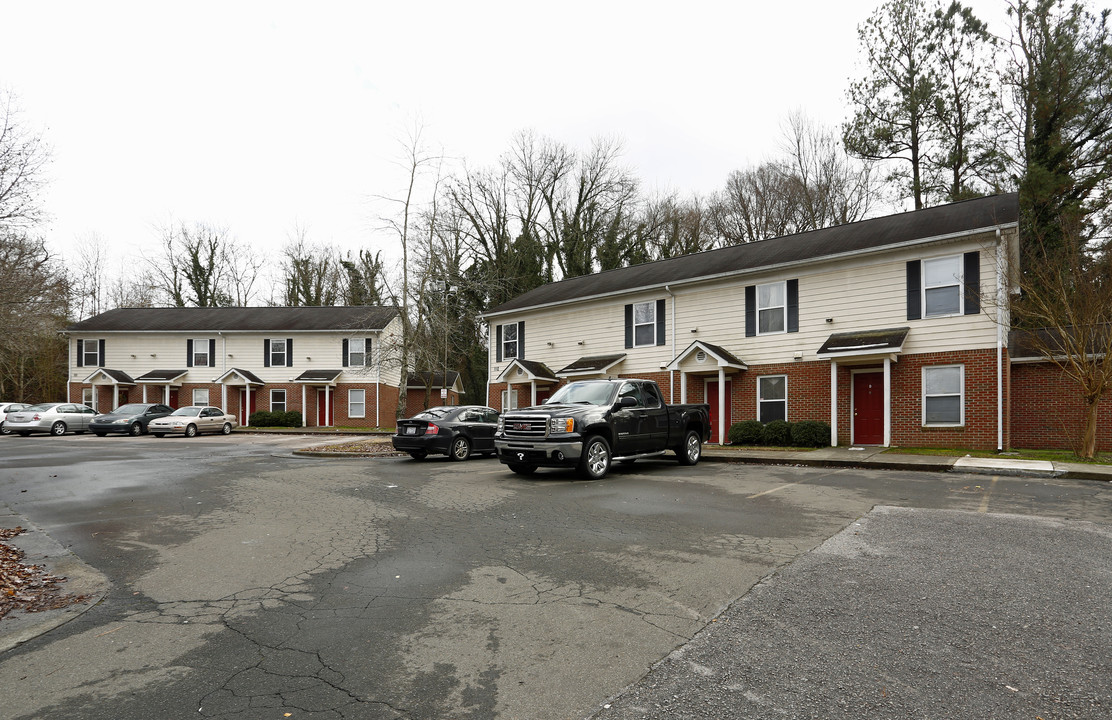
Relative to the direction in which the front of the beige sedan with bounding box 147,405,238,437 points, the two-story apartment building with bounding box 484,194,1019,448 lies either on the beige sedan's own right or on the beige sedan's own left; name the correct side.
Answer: on the beige sedan's own left

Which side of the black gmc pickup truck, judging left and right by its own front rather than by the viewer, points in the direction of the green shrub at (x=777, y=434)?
back

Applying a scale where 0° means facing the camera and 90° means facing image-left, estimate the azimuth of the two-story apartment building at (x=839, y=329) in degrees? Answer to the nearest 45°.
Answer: approximately 45°

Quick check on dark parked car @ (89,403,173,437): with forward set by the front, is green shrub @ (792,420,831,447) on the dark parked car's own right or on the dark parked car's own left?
on the dark parked car's own left

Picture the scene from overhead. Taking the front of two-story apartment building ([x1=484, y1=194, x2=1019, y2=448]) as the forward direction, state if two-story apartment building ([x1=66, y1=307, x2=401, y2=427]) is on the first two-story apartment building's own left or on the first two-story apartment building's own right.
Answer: on the first two-story apartment building's own right

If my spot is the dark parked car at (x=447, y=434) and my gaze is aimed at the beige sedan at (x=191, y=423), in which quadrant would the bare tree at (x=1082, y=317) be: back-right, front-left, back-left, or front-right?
back-right

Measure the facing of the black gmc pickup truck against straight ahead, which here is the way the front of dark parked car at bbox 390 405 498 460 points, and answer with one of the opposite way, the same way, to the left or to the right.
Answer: the opposite way
